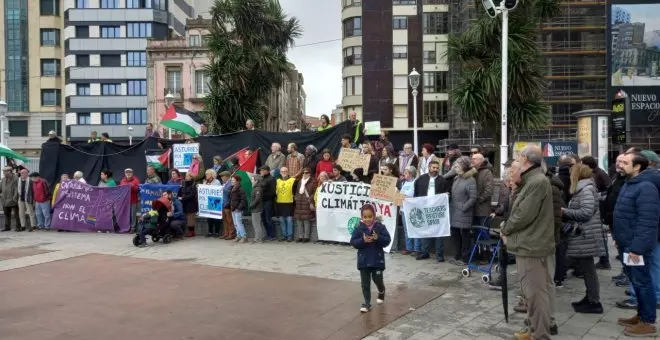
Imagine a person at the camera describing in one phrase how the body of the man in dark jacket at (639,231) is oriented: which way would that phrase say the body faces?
to the viewer's left

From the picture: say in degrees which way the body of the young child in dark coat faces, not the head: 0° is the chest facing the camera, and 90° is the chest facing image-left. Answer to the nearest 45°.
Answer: approximately 0°

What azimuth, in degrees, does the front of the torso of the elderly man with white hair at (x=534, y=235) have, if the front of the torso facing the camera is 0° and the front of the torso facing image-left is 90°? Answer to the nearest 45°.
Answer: approximately 90°

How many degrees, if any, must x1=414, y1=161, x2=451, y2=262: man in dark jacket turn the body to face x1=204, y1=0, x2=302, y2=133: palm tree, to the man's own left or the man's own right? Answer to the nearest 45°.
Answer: approximately 135° to the man's own right

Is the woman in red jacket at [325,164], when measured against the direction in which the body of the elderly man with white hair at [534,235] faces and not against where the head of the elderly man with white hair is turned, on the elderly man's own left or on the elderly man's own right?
on the elderly man's own right

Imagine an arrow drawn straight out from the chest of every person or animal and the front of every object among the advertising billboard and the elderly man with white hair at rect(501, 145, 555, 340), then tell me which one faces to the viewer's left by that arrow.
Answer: the elderly man with white hair

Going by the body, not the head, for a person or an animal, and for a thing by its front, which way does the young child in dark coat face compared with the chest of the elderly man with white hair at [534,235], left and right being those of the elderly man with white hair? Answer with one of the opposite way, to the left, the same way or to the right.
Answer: to the left

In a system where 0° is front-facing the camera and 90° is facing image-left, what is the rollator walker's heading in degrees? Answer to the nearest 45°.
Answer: approximately 45°
